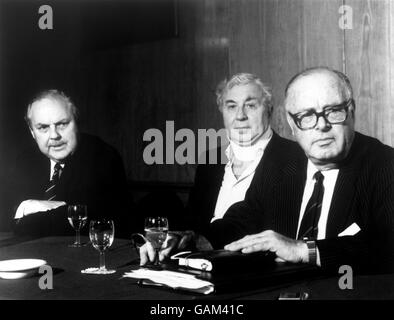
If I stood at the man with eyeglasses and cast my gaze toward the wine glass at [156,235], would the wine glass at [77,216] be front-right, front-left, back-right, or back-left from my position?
front-right

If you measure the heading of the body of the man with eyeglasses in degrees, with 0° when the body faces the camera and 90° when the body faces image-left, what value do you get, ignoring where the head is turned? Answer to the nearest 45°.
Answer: approximately 45°

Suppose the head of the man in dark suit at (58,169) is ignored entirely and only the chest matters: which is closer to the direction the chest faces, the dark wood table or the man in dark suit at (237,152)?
the dark wood table

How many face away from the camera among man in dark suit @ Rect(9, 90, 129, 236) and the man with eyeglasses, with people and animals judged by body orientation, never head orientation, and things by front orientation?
0

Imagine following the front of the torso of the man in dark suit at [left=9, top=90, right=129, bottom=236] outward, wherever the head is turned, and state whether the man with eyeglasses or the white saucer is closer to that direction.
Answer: the white saucer

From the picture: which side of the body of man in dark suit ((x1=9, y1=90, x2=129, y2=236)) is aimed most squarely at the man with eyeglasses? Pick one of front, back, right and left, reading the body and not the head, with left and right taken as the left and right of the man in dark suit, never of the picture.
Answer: left

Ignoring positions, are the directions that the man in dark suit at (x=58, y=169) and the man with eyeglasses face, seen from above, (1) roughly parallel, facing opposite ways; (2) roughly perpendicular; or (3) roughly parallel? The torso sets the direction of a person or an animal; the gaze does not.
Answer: roughly parallel

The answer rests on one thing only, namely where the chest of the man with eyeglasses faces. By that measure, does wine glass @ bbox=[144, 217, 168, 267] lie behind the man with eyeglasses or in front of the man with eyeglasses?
in front

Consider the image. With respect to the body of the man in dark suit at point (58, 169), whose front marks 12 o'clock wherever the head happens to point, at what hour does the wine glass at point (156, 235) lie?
The wine glass is roughly at 10 o'clock from the man in dark suit.

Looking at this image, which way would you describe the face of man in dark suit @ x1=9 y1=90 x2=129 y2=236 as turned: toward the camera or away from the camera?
toward the camera

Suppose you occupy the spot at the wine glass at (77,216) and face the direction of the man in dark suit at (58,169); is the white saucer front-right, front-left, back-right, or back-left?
back-left

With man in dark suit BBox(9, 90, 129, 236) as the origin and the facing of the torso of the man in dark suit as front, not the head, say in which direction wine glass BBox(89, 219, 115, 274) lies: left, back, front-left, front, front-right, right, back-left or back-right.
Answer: front-left
